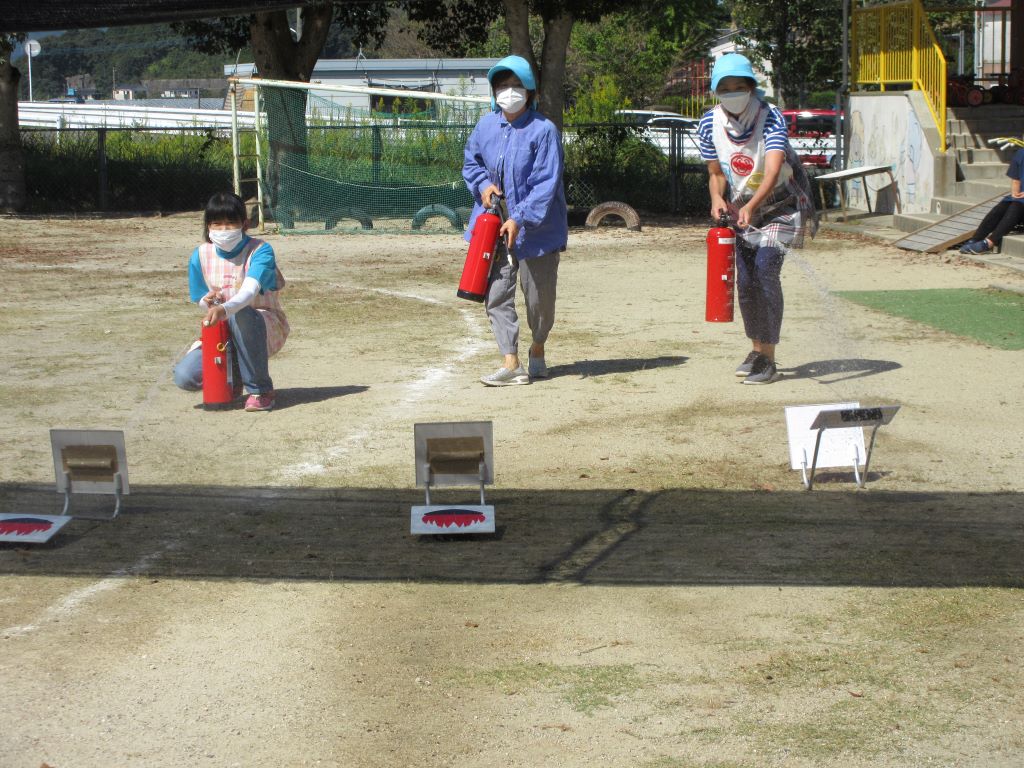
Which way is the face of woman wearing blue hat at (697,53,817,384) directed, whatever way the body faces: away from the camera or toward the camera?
toward the camera

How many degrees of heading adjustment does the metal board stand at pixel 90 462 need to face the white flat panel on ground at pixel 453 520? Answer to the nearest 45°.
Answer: approximately 135° to its right

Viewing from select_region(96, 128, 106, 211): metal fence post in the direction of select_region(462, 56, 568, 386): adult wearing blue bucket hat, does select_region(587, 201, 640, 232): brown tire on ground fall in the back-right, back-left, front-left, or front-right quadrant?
front-left

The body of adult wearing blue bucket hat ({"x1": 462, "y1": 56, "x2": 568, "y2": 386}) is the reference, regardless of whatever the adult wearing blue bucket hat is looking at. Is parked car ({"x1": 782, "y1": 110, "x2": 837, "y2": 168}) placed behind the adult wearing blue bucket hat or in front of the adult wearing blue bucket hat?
behind

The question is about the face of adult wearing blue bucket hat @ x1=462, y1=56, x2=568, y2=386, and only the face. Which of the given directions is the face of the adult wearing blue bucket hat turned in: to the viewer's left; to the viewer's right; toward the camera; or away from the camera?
toward the camera

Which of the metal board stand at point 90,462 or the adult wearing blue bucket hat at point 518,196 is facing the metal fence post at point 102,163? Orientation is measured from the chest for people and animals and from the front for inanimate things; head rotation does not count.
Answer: the metal board stand

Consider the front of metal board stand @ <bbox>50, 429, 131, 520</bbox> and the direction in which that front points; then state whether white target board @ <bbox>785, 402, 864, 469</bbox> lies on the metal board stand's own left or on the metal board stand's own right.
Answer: on the metal board stand's own right

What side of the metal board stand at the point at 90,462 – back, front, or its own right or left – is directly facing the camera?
back

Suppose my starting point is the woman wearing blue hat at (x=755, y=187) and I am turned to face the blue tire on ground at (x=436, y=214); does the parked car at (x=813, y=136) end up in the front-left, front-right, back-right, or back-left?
front-right

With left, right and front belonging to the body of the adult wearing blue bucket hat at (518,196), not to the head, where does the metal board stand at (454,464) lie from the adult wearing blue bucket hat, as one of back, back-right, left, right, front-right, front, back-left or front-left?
front-left

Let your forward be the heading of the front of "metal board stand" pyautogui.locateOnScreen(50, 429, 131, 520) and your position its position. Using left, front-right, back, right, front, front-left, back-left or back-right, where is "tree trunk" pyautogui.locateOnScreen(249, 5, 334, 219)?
front

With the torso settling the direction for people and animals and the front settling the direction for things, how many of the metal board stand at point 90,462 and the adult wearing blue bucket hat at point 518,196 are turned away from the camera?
1

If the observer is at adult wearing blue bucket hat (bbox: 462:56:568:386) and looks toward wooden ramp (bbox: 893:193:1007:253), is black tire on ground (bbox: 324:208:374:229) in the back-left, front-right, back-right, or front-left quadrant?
front-left

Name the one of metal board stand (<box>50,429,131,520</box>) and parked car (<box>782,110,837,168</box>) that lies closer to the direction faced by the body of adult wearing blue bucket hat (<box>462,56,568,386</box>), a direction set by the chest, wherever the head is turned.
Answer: the metal board stand

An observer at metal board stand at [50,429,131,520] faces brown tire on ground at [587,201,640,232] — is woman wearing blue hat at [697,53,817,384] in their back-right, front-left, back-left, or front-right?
front-right
